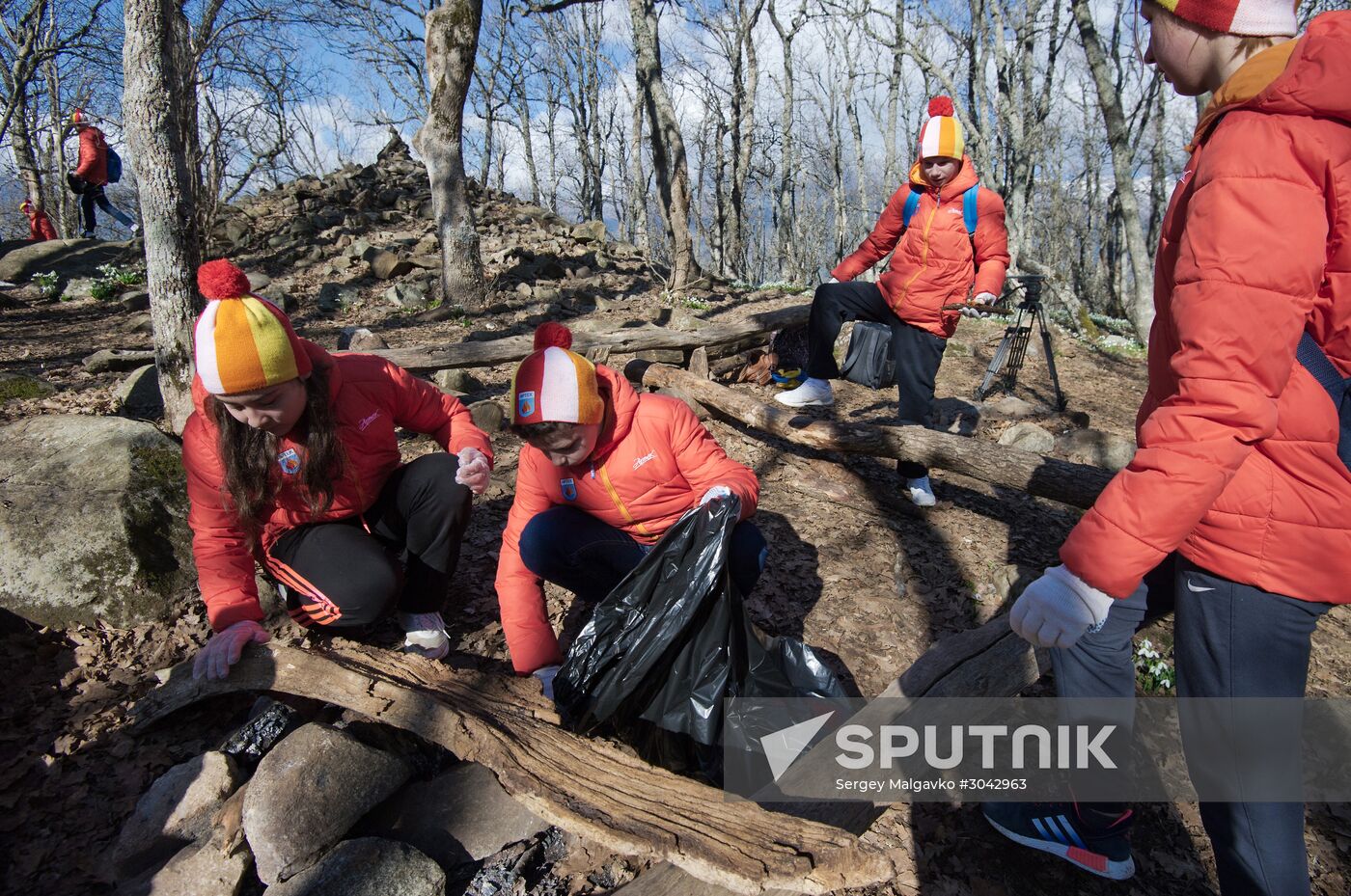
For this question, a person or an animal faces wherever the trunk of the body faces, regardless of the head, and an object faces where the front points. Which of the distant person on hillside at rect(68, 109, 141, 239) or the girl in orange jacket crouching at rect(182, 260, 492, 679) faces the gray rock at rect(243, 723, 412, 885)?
the girl in orange jacket crouching

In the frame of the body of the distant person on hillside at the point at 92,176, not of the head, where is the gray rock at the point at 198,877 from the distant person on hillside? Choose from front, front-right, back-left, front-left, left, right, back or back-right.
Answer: left

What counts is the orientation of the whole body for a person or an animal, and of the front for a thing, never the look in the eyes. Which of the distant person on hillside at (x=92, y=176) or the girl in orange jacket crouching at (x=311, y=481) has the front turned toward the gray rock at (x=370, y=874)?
the girl in orange jacket crouching

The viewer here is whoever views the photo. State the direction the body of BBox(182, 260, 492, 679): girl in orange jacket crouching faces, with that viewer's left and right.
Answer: facing the viewer

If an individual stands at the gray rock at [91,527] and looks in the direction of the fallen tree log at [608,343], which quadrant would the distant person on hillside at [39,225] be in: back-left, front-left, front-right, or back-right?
front-left

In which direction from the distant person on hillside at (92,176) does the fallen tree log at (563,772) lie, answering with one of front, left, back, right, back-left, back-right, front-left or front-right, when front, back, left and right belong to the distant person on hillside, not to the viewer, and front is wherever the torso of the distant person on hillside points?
left

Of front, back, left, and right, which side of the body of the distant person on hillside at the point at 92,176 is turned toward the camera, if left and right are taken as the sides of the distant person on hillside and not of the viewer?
left

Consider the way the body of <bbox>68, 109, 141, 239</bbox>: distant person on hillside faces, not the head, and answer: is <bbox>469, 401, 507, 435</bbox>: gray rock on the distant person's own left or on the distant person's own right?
on the distant person's own left
